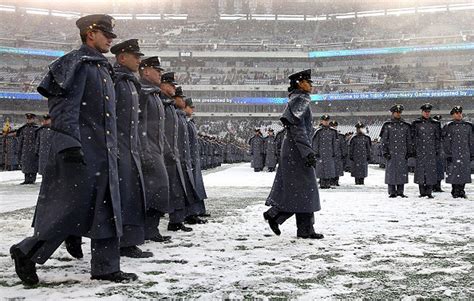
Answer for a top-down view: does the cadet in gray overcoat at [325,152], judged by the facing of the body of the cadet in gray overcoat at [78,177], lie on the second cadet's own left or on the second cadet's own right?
on the second cadet's own left

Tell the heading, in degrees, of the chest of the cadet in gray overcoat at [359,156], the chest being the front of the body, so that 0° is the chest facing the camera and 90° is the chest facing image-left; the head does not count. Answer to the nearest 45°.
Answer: approximately 0°

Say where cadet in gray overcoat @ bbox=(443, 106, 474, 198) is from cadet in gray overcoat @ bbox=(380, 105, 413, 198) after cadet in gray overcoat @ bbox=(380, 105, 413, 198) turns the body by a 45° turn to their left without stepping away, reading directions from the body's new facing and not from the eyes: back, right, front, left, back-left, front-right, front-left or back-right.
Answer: front-left

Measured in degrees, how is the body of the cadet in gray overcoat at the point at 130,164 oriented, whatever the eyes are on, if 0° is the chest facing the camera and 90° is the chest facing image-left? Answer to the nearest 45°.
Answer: approximately 270°
